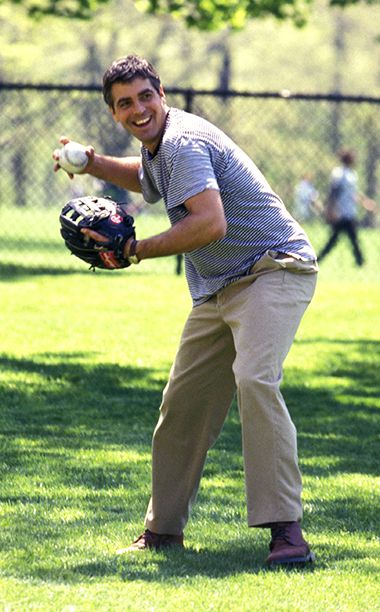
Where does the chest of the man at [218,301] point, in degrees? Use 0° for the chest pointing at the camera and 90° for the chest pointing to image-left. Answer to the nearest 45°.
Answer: approximately 45°

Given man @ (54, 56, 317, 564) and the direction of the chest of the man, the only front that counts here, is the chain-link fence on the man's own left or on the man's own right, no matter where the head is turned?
on the man's own right
